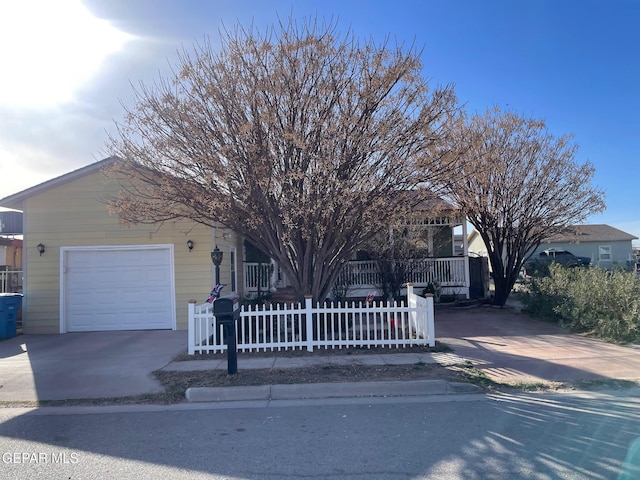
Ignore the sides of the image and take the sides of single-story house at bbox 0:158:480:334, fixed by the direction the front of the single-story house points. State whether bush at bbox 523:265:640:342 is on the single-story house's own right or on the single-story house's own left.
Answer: on the single-story house's own left

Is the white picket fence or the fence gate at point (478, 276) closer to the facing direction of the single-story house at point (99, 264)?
the white picket fence

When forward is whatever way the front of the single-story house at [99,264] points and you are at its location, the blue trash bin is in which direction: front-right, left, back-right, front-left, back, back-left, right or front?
right

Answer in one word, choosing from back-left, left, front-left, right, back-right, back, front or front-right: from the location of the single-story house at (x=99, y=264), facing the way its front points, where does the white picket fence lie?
front-left

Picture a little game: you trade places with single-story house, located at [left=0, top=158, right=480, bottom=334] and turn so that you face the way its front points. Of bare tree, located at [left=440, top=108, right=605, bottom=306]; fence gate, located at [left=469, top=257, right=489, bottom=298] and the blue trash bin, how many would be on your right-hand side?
1

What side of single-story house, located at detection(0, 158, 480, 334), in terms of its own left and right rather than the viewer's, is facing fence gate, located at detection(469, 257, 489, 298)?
left

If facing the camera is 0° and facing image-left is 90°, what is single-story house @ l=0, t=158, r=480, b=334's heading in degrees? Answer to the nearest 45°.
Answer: approximately 0°

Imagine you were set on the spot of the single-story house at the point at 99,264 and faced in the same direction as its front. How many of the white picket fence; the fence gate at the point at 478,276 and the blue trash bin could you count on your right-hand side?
1
